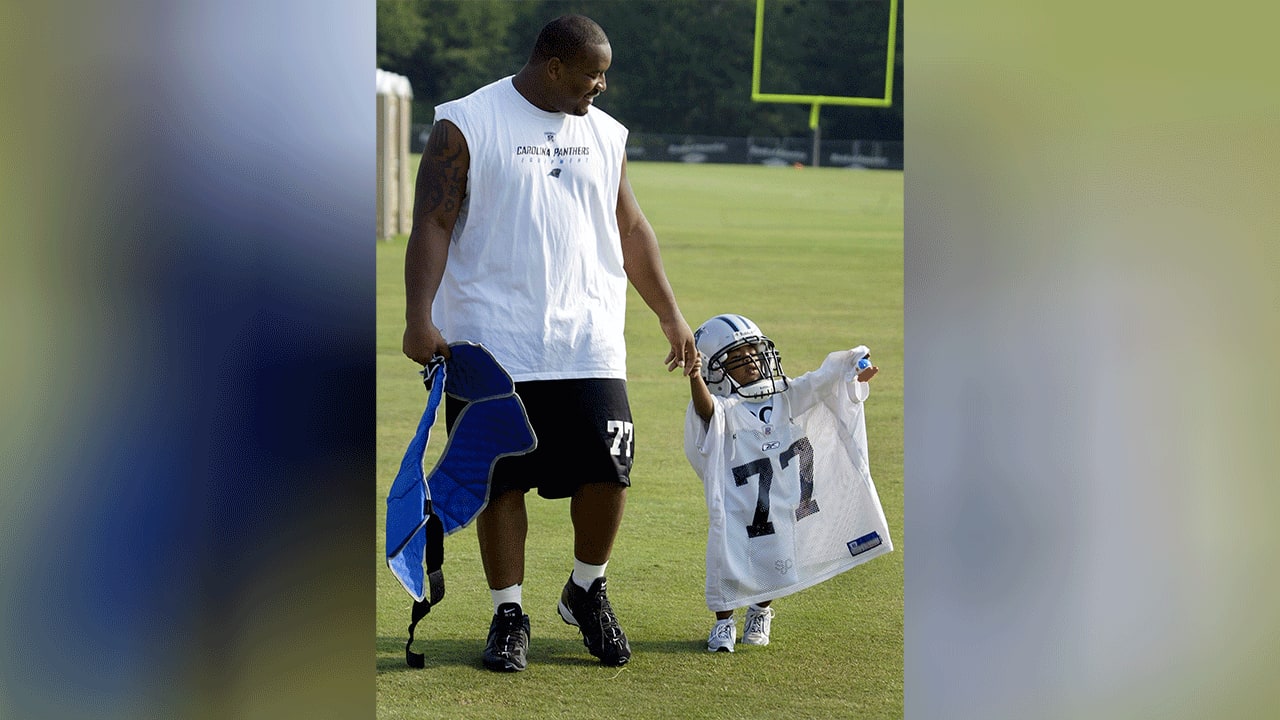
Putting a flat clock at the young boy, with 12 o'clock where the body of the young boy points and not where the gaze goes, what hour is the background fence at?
The background fence is roughly at 6 o'clock from the young boy.

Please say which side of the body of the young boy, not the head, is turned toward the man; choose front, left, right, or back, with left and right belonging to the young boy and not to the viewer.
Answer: right

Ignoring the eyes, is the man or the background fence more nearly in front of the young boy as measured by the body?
the man

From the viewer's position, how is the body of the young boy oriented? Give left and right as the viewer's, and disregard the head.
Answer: facing the viewer
